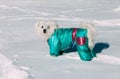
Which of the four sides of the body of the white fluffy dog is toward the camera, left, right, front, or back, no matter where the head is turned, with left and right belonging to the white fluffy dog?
left
